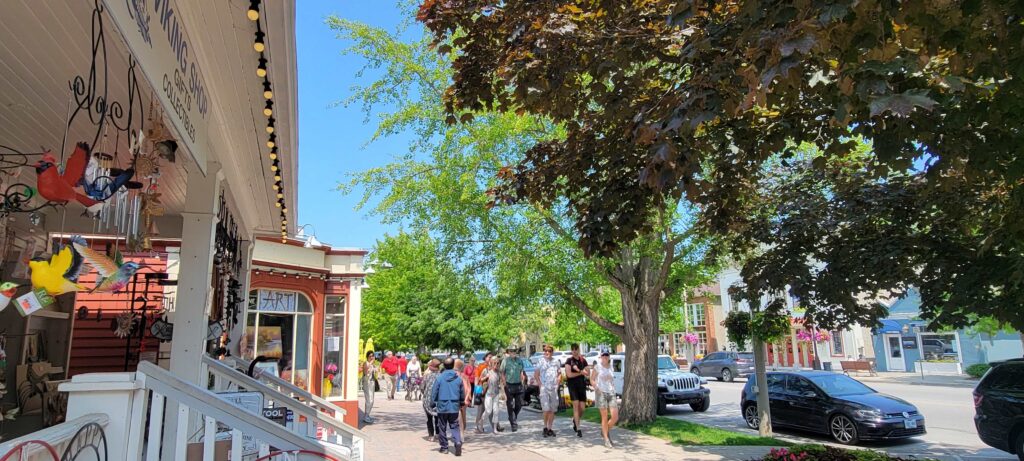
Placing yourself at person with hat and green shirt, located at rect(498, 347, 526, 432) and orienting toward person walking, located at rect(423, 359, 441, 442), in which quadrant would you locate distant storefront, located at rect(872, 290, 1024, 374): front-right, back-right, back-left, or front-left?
back-right

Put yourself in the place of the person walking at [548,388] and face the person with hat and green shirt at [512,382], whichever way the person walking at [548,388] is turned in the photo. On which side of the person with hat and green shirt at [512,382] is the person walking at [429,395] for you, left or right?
left

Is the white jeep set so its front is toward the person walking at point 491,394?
no

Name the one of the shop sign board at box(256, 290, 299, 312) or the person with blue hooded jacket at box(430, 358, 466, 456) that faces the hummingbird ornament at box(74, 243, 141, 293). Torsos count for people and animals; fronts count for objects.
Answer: the shop sign board

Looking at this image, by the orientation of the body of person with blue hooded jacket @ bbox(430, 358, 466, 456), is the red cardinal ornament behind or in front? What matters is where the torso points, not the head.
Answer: behind

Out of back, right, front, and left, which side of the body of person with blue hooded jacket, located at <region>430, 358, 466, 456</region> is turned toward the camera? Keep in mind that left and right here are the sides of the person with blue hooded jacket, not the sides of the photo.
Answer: back

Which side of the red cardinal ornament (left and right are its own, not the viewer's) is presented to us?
left

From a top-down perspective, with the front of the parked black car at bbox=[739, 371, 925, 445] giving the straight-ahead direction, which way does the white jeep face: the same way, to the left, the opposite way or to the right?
the same way

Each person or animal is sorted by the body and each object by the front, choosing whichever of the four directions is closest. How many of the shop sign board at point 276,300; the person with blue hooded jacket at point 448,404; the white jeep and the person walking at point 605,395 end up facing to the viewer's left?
0

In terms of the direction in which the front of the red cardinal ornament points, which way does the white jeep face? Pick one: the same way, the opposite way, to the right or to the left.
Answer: to the left

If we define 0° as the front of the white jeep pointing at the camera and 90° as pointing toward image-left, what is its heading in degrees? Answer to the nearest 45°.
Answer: approximately 315°

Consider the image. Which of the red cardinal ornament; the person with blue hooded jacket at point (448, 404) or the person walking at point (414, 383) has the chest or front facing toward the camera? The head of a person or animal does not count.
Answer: the person walking

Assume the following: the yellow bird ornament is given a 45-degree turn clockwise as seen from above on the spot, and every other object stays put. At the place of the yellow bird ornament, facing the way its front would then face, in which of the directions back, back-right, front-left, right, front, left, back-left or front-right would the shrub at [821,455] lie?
back-right

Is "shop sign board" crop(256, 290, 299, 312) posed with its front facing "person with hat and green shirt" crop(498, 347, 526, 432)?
no

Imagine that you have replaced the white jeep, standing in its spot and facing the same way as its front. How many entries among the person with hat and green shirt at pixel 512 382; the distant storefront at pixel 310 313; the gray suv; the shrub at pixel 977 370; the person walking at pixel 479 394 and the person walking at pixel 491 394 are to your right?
4

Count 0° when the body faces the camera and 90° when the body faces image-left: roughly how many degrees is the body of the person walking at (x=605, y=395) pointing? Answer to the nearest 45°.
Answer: approximately 0°
